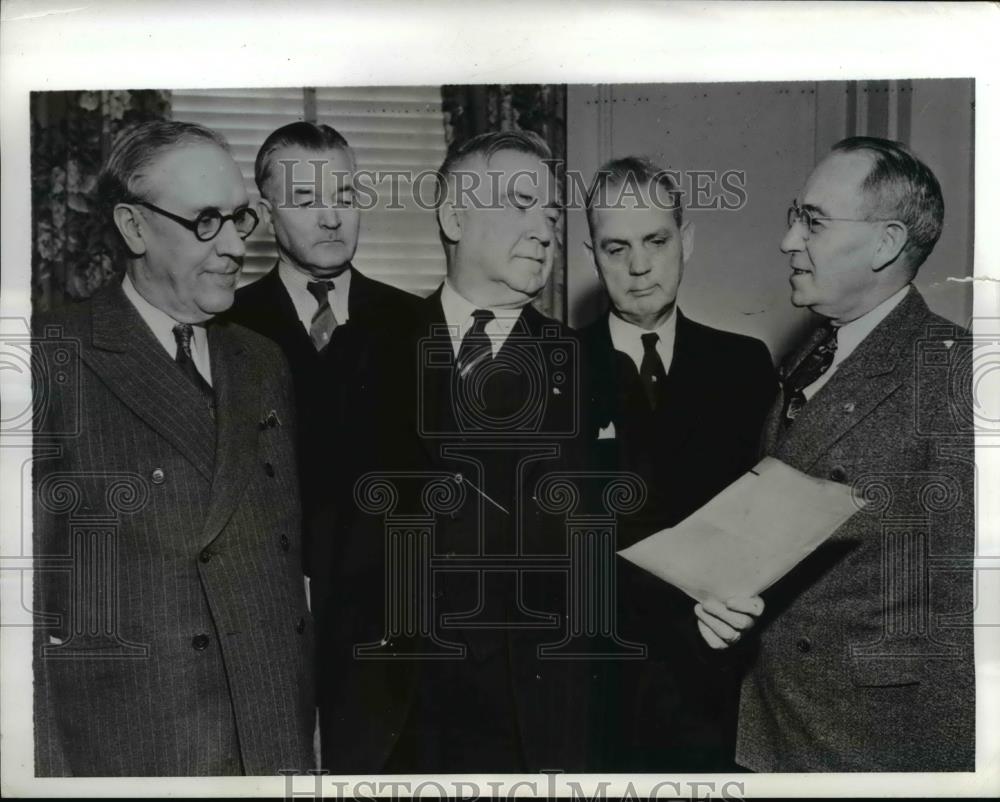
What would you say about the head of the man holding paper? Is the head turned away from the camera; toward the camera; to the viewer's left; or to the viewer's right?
to the viewer's left

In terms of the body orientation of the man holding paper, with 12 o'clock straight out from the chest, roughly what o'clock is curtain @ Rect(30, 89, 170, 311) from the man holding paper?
The curtain is roughly at 1 o'clock from the man holding paper.

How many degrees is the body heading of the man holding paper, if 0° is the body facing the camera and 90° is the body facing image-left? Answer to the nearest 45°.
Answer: approximately 45°

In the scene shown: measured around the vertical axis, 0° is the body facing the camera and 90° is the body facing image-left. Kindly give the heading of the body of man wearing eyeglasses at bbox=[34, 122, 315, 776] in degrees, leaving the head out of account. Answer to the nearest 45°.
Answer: approximately 315°
